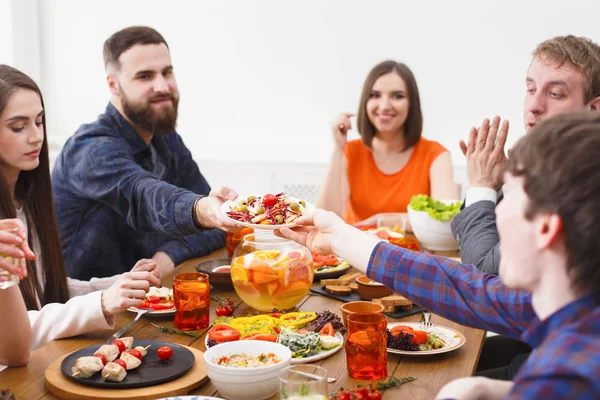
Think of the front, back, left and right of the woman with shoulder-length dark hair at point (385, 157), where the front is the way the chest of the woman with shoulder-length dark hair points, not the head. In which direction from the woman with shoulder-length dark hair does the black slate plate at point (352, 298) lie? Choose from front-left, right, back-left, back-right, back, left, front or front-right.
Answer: front

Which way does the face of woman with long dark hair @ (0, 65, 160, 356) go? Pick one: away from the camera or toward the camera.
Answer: toward the camera

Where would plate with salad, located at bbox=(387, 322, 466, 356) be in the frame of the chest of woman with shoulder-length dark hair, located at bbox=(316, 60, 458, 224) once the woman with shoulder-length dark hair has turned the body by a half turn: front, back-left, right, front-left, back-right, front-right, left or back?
back

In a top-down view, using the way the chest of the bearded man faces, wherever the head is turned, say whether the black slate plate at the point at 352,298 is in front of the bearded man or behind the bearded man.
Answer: in front

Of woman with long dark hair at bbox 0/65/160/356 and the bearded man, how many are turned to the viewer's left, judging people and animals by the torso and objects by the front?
0

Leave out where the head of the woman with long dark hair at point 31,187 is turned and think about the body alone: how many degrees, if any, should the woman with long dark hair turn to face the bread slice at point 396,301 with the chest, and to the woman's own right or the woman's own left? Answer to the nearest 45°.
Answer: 0° — they already face it

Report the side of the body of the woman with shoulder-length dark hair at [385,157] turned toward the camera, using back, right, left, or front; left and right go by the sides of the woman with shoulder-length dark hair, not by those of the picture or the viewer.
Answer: front

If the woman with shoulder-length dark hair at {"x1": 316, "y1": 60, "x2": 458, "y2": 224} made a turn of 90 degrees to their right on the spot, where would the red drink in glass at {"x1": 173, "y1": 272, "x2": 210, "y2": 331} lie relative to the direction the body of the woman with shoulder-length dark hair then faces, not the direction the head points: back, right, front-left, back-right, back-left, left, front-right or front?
left

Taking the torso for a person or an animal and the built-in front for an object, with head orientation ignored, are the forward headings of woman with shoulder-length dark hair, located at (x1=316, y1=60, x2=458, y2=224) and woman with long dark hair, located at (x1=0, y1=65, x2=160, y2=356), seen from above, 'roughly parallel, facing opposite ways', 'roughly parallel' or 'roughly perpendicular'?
roughly perpendicular

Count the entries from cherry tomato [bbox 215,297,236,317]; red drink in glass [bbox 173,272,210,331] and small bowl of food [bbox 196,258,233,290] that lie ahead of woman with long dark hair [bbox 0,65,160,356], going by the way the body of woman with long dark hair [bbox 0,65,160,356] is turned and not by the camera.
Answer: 3

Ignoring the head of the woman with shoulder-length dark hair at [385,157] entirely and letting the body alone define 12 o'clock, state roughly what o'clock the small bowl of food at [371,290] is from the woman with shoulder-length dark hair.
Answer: The small bowl of food is roughly at 12 o'clock from the woman with shoulder-length dark hair.

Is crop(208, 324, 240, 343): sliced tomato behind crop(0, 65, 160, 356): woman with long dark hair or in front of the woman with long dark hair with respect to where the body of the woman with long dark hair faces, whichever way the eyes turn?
in front

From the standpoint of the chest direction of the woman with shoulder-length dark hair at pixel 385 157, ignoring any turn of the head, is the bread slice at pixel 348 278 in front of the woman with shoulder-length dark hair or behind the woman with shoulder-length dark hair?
in front

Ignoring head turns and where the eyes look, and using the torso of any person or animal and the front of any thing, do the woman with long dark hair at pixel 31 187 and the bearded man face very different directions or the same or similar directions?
same or similar directions

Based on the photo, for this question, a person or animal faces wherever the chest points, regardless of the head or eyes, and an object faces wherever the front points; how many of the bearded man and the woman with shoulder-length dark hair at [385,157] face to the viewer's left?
0

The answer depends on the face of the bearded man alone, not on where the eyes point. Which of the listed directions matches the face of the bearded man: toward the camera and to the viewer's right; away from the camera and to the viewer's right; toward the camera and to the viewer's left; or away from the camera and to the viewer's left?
toward the camera and to the viewer's right

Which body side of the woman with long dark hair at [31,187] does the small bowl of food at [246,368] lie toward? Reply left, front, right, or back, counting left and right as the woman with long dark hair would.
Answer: front

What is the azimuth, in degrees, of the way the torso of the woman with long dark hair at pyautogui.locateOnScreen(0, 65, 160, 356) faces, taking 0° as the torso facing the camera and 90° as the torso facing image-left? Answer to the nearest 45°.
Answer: approximately 315°

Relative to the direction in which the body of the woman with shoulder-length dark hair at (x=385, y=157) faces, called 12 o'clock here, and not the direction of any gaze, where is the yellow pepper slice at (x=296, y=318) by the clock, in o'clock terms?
The yellow pepper slice is roughly at 12 o'clock from the woman with shoulder-length dark hair.

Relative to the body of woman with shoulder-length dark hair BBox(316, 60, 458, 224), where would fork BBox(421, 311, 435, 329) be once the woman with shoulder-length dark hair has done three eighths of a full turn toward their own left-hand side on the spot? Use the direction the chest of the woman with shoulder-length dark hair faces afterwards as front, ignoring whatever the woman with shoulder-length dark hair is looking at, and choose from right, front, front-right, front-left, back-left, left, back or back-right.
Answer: back-right

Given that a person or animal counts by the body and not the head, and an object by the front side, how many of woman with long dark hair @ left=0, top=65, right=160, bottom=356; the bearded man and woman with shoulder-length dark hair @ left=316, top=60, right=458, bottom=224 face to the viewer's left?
0

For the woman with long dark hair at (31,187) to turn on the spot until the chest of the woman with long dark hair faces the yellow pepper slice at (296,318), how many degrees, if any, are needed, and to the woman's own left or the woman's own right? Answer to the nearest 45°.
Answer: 0° — they already face it
